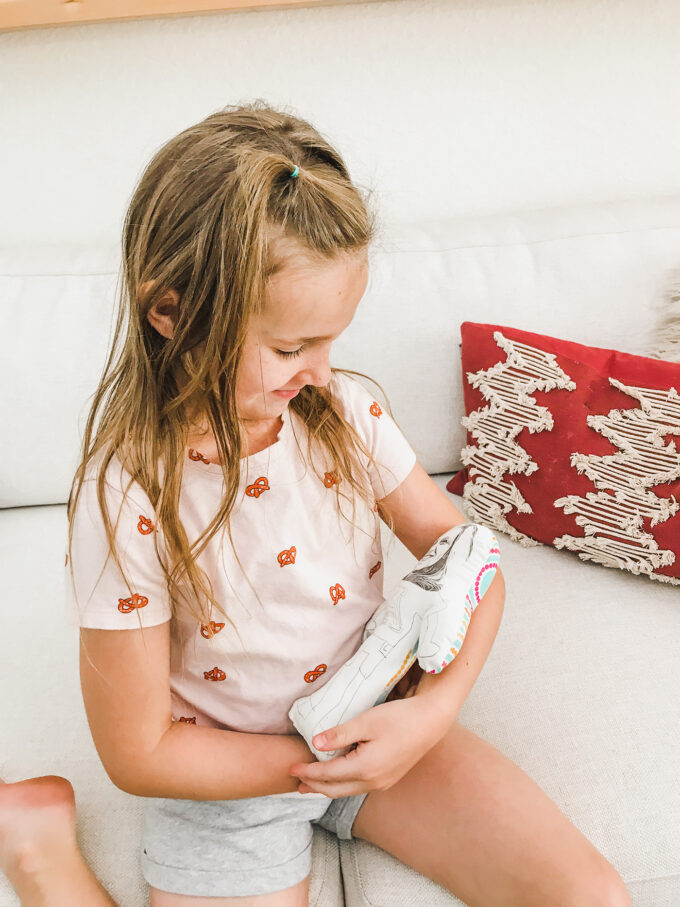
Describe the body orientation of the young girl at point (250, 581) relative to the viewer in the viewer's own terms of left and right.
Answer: facing the viewer and to the right of the viewer

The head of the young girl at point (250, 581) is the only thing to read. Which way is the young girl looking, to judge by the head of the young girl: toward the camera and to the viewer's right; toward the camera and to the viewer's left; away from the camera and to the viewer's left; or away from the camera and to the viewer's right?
toward the camera and to the viewer's right

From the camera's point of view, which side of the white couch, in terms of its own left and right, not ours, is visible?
front

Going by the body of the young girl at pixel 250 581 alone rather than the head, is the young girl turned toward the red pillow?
no
